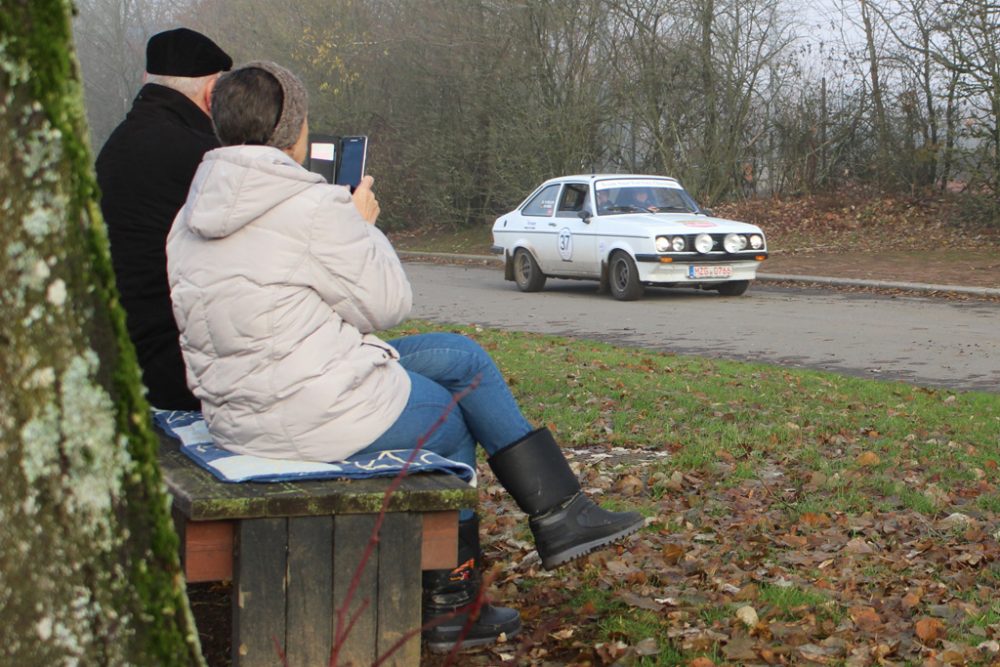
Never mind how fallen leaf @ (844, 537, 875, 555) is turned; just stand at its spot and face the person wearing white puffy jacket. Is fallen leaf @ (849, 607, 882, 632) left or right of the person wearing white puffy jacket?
left

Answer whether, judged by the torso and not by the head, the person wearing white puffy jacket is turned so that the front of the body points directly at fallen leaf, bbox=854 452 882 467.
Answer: yes

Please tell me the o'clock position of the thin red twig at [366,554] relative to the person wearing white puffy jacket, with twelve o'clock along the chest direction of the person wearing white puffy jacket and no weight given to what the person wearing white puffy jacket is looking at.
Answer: The thin red twig is roughly at 4 o'clock from the person wearing white puffy jacket.

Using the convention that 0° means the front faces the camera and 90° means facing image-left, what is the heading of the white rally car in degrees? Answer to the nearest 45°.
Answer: approximately 315°

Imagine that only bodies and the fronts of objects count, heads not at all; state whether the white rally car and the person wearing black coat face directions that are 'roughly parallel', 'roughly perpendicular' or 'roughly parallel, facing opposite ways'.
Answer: roughly perpendicular

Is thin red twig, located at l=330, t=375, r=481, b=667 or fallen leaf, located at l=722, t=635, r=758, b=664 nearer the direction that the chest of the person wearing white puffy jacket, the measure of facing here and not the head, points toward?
the fallen leaf

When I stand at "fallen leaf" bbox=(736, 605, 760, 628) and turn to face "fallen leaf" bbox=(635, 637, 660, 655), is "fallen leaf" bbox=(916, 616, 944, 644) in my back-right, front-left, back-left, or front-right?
back-left

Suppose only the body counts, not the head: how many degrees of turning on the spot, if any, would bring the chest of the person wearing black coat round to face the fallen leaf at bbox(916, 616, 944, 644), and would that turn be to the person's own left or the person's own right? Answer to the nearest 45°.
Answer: approximately 90° to the person's own right

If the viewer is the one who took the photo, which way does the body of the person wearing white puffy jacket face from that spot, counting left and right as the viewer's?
facing away from the viewer and to the right of the viewer

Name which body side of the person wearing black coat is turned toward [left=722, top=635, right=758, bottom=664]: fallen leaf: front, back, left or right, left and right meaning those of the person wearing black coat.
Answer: right

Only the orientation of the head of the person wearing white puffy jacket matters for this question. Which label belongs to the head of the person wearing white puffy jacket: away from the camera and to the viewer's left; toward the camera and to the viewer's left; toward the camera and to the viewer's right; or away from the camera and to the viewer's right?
away from the camera and to the viewer's right

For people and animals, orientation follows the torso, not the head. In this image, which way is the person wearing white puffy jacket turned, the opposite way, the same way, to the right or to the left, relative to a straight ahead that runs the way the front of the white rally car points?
to the left

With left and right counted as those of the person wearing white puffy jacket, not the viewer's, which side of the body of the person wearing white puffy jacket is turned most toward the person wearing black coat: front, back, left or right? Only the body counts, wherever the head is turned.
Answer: left

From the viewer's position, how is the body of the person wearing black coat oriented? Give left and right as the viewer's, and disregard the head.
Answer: facing away from the viewer and to the right of the viewer
